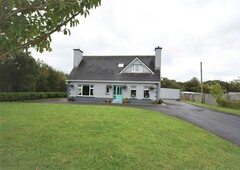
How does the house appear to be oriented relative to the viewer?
toward the camera

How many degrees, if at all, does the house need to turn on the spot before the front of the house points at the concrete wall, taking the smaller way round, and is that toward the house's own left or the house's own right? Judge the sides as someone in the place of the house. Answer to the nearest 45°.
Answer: approximately 90° to the house's own left

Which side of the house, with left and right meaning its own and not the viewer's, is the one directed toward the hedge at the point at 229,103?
left

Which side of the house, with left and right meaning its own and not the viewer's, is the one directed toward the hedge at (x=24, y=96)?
right

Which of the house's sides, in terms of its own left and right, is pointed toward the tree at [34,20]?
front

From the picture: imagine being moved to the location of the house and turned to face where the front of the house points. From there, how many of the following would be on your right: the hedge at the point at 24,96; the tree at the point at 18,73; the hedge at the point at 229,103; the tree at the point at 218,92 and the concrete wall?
2

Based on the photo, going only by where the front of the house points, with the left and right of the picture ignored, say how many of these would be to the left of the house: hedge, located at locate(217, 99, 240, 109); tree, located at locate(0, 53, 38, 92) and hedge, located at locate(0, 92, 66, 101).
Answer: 1

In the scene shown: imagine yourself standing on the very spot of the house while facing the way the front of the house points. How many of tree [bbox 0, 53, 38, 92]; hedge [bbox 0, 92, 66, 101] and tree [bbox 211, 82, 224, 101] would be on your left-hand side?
1

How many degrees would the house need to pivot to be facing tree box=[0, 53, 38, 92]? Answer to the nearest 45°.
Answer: approximately 90° to its right

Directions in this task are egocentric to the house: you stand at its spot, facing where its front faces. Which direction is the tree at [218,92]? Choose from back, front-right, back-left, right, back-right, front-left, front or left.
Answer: left
